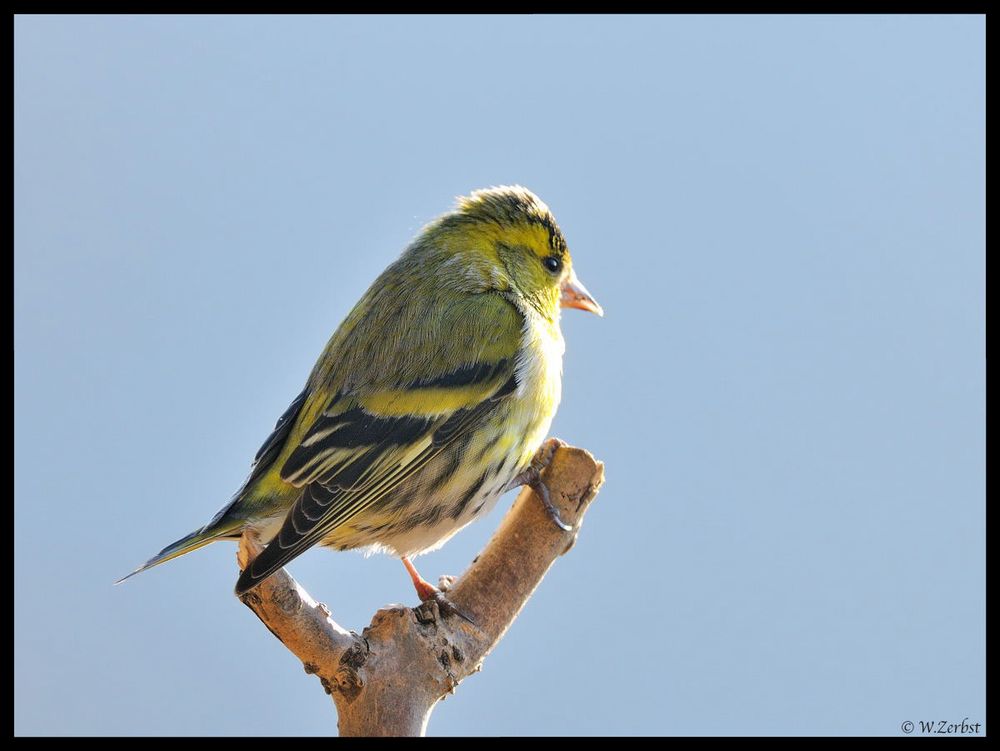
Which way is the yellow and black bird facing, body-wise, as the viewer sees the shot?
to the viewer's right
